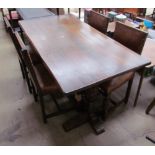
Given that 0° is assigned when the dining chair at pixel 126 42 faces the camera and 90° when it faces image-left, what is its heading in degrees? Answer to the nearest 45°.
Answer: approximately 45°
